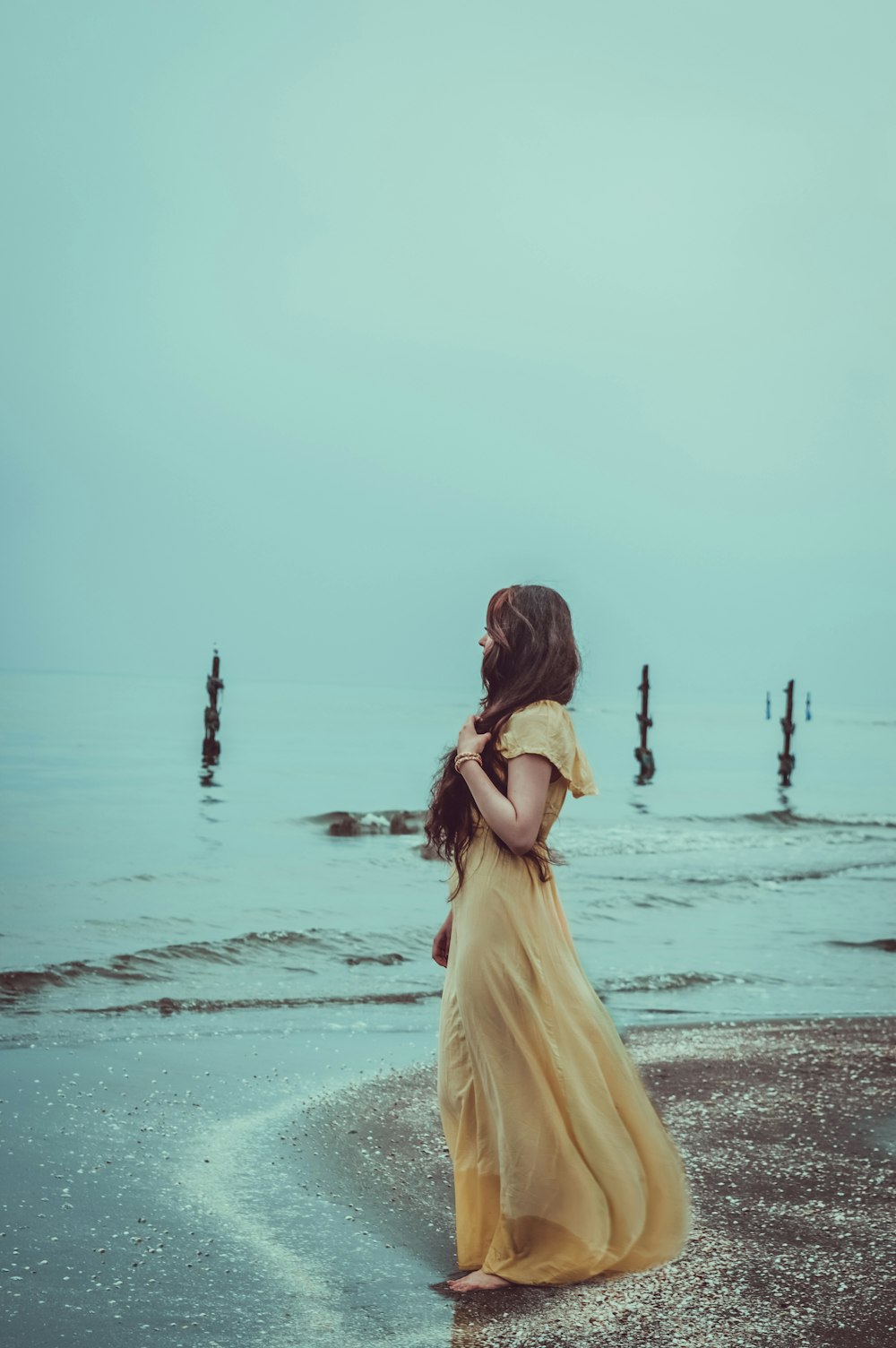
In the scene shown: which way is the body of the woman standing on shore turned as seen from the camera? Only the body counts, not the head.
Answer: to the viewer's left
